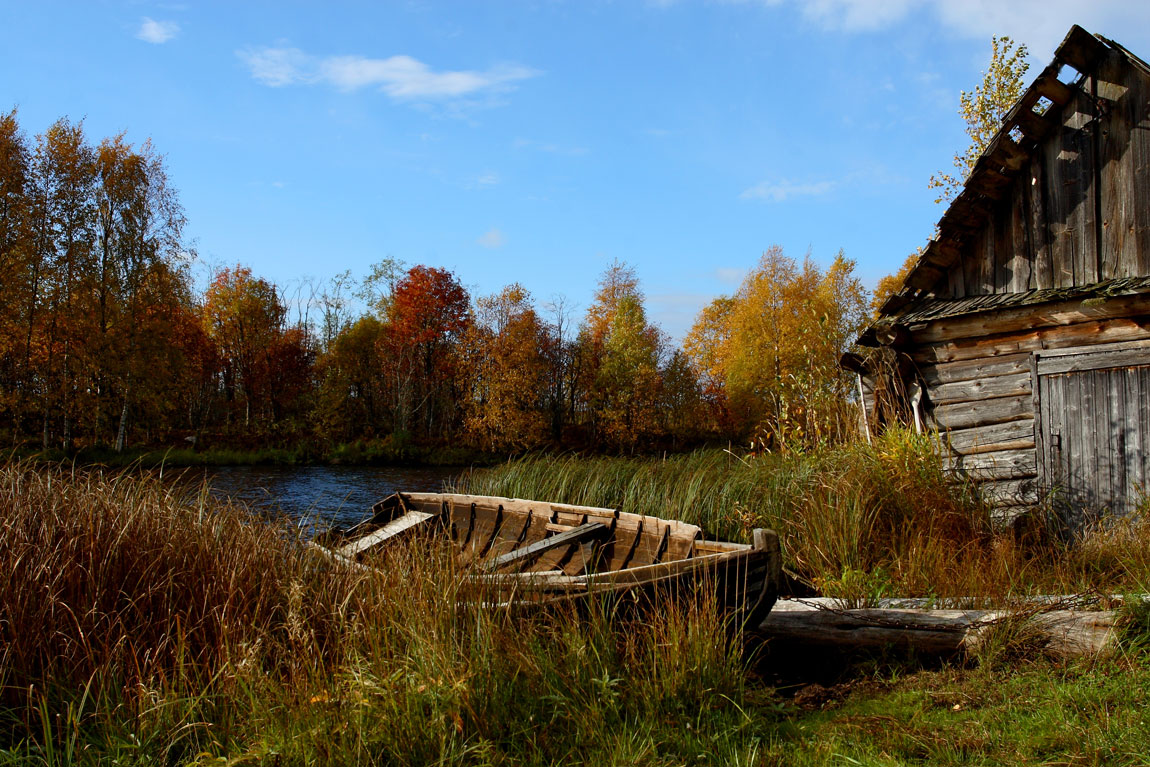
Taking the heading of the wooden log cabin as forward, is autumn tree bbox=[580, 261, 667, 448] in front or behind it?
behind

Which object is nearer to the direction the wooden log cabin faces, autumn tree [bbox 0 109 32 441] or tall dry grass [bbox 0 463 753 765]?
the tall dry grass

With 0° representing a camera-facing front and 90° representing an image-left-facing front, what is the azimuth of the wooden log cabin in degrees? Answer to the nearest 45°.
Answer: approximately 0°

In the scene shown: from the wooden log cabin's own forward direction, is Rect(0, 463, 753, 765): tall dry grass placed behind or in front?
in front
